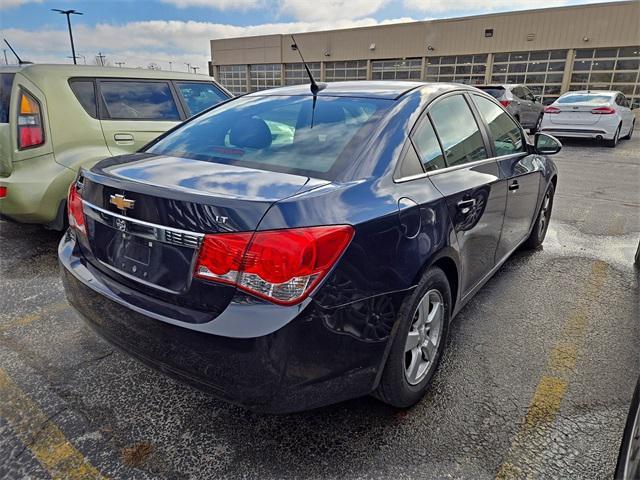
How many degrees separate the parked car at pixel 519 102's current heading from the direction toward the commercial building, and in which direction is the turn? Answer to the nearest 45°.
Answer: approximately 45° to its left

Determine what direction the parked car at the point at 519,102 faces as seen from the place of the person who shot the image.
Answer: facing away from the viewer and to the right of the viewer

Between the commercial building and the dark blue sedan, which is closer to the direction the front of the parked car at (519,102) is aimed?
the commercial building

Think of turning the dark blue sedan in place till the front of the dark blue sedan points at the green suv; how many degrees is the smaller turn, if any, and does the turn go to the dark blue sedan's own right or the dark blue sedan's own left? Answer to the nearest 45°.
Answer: approximately 90° to the dark blue sedan's own left

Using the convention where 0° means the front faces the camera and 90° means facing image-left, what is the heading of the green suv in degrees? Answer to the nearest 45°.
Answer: approximately 225°

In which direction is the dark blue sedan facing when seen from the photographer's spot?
facing away from the viewer and to the right of the viewer

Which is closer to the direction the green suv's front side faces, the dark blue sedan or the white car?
the white car
